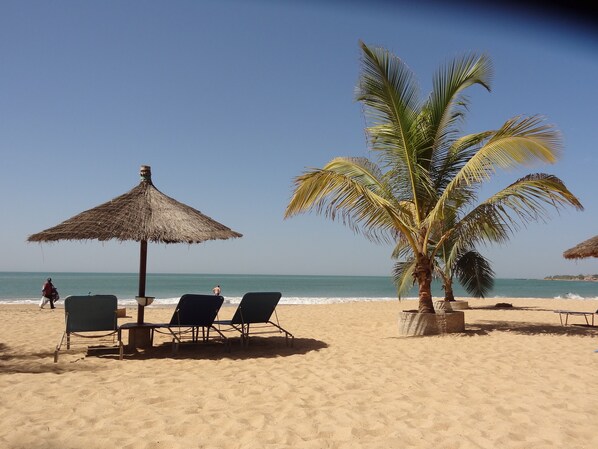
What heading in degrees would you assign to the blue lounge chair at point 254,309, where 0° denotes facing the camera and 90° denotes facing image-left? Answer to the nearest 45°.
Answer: approximately 135°

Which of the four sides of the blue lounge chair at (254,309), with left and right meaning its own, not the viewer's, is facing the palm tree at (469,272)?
right

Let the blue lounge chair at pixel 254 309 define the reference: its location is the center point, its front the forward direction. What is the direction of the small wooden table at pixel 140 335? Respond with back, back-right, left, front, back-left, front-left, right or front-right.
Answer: front-left

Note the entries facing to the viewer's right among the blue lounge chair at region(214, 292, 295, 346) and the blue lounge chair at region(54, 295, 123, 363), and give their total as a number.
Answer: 0

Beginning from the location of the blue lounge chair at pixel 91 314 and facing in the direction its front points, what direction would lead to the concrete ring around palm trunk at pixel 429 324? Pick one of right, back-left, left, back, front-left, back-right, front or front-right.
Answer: right

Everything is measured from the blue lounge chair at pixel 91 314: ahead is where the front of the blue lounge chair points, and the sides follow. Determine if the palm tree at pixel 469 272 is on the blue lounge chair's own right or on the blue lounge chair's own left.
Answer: on the blue lounge chair's own right

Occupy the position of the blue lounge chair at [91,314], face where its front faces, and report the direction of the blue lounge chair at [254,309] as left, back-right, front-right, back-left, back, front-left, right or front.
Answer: right
